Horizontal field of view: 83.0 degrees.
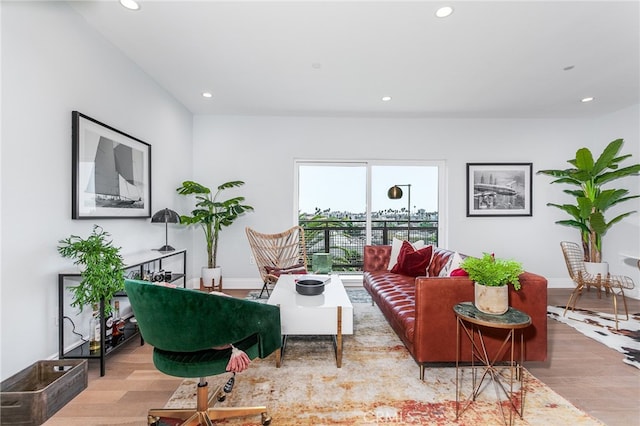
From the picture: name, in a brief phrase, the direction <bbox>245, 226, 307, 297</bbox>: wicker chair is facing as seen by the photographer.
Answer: facing the viewer and to the right of the viewer

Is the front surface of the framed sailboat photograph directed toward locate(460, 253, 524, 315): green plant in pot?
yes

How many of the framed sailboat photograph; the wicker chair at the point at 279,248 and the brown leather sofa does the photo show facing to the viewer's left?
1

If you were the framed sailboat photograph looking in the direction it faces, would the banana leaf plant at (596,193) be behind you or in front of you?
in front

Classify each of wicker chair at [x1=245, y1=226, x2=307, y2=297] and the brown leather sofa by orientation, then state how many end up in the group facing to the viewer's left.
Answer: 1

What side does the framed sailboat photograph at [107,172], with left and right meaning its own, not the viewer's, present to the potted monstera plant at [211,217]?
left

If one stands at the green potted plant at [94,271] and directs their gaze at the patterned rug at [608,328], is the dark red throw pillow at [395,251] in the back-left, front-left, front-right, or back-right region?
front-left

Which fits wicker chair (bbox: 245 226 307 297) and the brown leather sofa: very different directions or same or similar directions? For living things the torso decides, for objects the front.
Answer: very different directions

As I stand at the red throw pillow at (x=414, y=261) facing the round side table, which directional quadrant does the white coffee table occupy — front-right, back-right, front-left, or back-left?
front-right

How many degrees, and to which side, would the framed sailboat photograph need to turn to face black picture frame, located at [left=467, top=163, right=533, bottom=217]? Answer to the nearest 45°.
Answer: approximately 45° to its left

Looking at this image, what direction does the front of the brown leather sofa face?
to the viewer's left

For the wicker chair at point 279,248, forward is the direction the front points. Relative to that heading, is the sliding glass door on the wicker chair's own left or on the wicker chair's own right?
on the wicker chair's own left

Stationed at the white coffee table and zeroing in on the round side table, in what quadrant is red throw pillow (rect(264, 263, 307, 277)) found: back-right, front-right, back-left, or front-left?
back-left

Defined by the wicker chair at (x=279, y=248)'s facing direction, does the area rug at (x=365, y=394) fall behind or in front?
in front

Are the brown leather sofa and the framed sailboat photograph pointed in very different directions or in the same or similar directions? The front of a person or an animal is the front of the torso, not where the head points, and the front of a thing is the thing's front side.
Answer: very different directions

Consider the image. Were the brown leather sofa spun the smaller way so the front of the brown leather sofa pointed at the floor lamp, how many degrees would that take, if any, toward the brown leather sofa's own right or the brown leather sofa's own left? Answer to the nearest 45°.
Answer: approximately 90° to the brown leather sofa's own right
